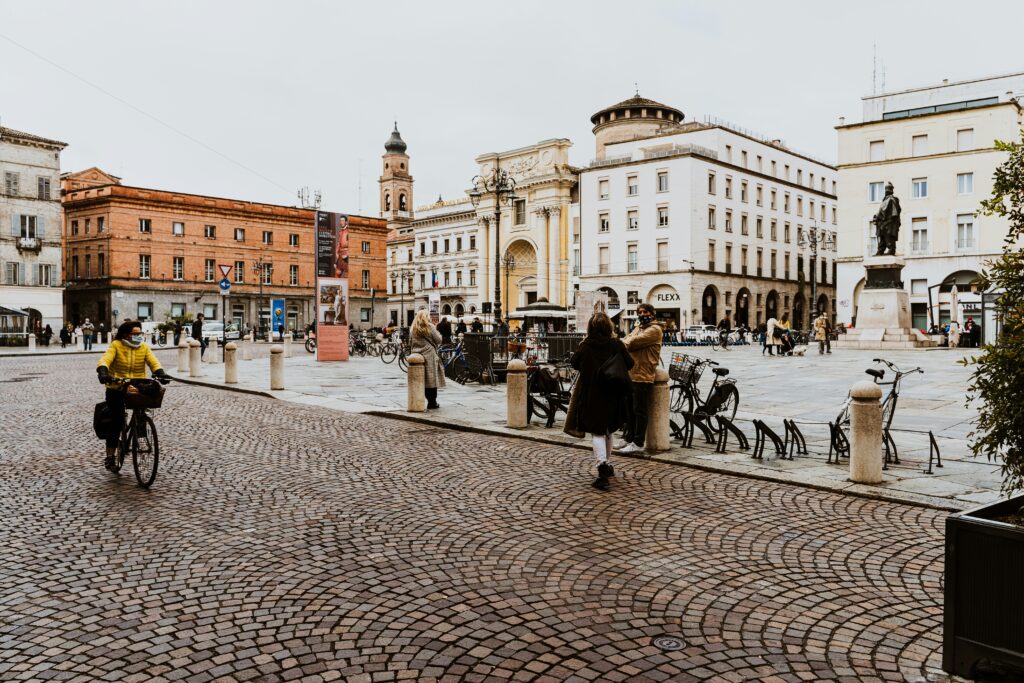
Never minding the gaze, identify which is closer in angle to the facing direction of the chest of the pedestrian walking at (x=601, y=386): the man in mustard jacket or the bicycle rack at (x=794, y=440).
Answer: the man in mustard jacket

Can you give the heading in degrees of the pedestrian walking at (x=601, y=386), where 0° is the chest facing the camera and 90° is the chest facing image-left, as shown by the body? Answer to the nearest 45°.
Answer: approximately 180°

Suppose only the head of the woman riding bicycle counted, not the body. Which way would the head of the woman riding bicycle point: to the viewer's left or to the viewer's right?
to the viewer's right

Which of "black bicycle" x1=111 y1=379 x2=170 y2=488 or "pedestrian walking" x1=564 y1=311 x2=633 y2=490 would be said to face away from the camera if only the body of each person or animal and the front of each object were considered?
the pedestrian walking

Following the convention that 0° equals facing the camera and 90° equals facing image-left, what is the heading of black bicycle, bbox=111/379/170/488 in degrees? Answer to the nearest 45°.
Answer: approximately 315°

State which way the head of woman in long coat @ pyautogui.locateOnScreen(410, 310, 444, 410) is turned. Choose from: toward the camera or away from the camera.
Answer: away from the camera

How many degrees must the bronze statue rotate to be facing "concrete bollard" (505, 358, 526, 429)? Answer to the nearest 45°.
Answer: approximately 45° to its left

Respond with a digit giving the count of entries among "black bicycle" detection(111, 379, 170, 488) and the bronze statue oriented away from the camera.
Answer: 0

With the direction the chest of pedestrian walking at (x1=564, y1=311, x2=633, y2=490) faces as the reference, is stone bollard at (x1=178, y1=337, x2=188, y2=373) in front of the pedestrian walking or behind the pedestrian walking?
in front

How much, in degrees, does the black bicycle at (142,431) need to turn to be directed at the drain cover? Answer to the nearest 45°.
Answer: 0° — it already faces it

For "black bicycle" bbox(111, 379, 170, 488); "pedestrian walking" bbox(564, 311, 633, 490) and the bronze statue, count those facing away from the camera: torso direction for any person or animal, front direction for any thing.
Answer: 1

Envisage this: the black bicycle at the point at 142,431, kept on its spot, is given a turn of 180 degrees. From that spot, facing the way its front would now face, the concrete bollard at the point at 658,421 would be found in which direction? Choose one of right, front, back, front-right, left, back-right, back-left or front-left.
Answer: back-right

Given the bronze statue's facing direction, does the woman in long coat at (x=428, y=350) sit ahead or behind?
ahead

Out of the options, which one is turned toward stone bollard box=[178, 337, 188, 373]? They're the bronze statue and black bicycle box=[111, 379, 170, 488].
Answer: the bronze statue
